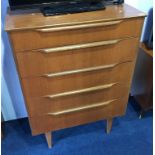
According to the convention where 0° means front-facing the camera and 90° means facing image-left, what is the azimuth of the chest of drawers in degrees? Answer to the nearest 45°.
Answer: approximately 0°
